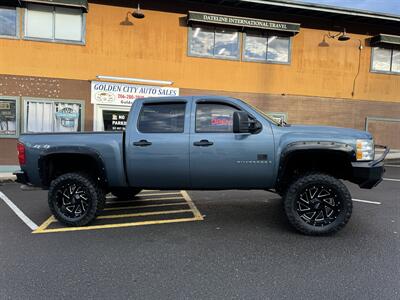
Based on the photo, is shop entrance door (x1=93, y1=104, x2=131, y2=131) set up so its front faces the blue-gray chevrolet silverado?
yes

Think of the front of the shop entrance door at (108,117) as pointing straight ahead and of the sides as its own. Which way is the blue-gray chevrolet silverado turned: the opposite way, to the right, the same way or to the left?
to the left

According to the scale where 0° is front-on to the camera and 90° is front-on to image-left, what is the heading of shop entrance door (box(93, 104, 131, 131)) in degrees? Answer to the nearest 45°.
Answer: approximately 0°

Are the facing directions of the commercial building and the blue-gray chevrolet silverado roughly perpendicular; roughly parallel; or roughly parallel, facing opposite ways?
roughly perpendicular

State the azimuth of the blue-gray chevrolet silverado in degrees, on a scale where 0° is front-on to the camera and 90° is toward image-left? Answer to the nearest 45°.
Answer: approximately 270°

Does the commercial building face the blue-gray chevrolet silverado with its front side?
yes

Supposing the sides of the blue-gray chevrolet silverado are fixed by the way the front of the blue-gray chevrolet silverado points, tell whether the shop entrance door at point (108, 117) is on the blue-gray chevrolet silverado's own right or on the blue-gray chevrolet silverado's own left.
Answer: on the blue-gray chevrolet silverado's own left

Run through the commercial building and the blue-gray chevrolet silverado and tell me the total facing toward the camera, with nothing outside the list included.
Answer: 1

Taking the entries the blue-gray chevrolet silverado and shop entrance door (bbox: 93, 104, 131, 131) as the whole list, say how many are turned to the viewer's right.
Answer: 1

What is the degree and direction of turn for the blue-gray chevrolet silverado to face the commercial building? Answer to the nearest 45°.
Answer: approximately 90° to its left
